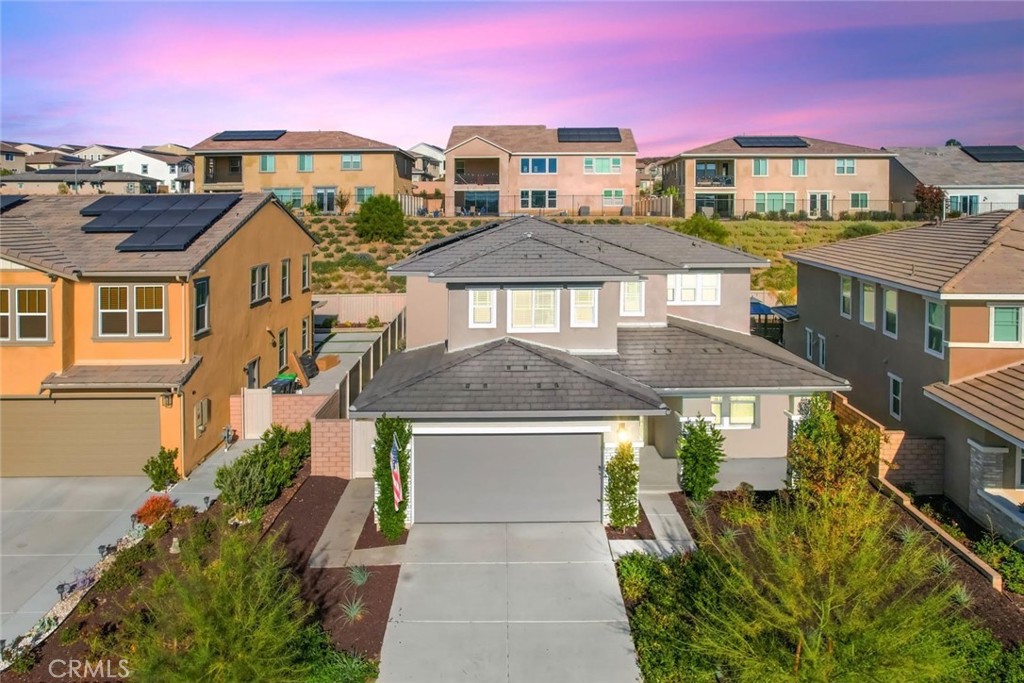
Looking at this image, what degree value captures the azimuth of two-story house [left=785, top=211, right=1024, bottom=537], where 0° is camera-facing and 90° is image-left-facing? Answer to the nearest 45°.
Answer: approximately 315°

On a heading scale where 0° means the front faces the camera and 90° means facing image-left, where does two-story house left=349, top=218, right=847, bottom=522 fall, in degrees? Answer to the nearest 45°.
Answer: approximately 0°

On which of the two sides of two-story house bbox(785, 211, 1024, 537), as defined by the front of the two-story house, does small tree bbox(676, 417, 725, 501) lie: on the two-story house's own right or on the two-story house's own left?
on the two-story house's own right

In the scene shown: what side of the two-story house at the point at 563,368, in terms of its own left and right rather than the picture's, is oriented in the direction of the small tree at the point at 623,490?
front

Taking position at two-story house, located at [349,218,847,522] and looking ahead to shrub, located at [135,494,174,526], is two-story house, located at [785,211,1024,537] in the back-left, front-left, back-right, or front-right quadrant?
back-left

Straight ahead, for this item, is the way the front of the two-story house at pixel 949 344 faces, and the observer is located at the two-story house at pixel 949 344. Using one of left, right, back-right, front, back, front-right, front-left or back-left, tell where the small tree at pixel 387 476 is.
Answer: right

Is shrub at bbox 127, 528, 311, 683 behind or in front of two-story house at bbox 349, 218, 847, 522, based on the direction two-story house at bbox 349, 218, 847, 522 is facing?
in front

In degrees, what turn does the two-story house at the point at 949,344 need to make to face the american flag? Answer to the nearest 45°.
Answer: approximately 90° to its right

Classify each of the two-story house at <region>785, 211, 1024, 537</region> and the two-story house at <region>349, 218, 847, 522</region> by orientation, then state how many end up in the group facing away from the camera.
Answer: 0

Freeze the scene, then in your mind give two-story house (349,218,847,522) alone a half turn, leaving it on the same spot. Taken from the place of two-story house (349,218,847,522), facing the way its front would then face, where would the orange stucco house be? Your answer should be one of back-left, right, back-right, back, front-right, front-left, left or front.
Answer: left
